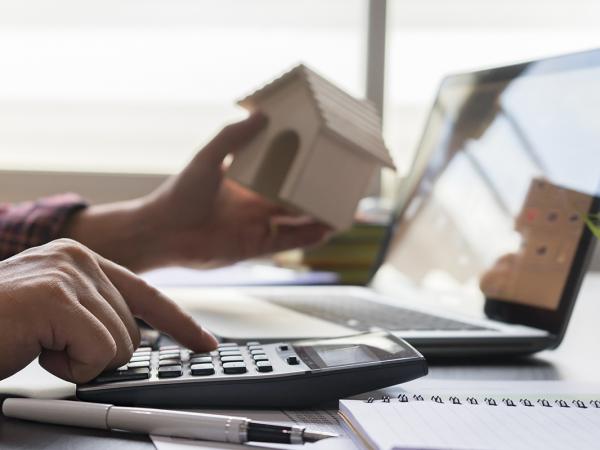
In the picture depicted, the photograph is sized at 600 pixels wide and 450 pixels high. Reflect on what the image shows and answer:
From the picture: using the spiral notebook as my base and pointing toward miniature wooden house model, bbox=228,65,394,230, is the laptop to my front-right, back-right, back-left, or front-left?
front-right

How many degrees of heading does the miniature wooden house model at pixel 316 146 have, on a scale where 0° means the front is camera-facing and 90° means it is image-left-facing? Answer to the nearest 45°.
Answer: approximately 45°

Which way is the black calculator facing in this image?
to the viewer's left

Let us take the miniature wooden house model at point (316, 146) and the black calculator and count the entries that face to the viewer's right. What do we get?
0

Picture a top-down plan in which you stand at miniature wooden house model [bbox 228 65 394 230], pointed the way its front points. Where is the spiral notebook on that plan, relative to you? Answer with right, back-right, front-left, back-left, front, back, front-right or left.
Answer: front-left
